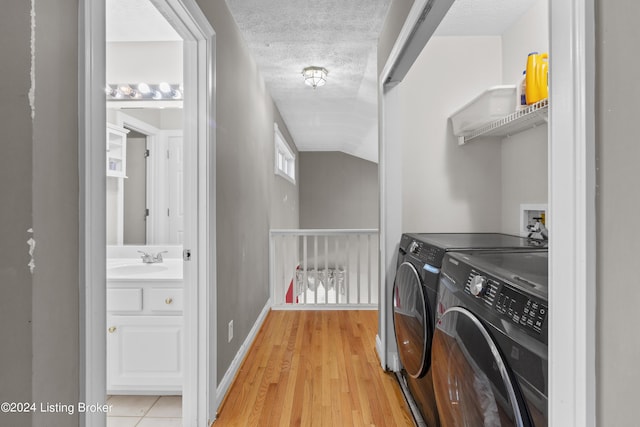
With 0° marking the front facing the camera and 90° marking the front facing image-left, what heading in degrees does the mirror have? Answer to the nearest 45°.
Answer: approximately 0°

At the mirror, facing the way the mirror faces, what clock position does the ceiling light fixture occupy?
The ceiling light fixture is roughly at 9 o'clock from the mirror.

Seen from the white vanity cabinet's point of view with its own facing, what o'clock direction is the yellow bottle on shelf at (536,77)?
The yellow bottle on shelf is roughly at 10 o'clock from the white vanity cabinet.

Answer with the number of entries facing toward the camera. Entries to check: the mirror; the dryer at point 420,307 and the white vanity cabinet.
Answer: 2

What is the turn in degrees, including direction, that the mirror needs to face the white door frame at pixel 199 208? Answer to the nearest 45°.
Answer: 0° — it already faces it

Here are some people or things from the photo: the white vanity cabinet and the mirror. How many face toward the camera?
2

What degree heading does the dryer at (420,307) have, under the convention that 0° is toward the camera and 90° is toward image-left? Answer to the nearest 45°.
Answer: approximately 90°
